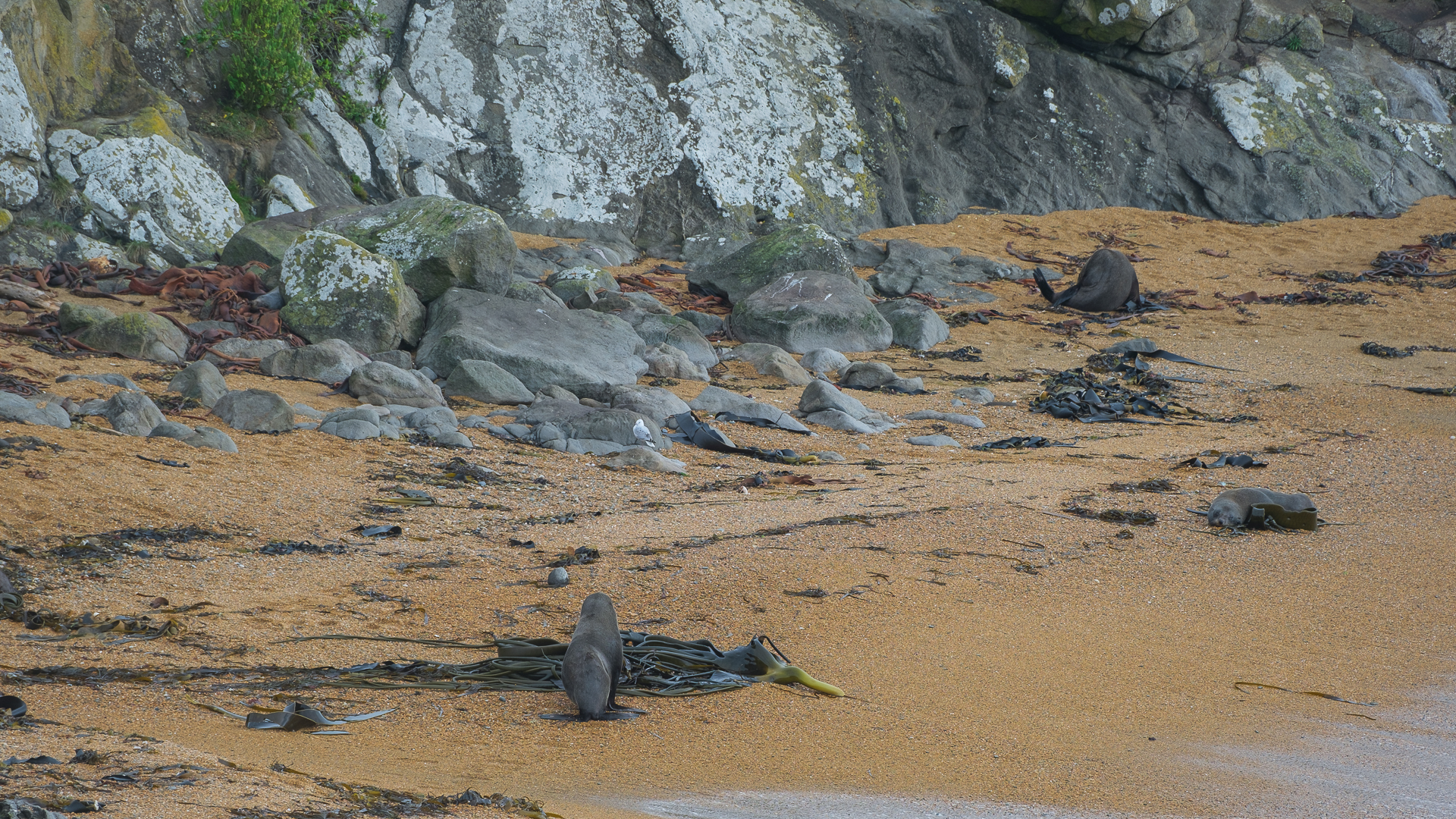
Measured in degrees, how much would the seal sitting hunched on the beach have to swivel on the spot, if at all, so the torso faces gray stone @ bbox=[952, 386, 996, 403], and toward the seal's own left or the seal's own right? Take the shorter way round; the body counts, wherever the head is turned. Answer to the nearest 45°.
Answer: approximately 90° to the seal's own right

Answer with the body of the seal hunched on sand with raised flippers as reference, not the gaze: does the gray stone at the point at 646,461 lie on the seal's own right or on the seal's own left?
on the seal's own right

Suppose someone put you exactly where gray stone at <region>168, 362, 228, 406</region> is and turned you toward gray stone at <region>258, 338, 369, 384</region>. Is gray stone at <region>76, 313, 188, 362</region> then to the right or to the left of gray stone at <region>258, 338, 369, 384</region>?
left

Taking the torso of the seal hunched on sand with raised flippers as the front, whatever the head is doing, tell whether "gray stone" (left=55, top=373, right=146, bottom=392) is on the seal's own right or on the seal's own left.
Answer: on the seal's own left

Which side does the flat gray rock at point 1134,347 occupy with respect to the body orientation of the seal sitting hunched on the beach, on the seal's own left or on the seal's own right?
on the seal's own right

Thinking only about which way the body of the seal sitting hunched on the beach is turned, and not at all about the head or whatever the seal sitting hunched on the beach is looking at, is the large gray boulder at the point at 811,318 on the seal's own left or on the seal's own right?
on the seal's own right
